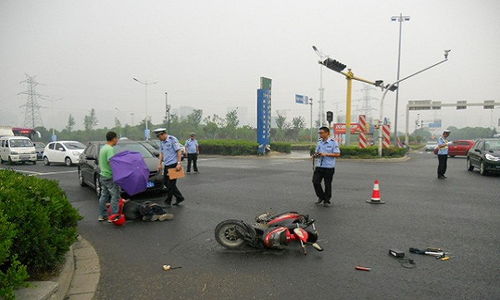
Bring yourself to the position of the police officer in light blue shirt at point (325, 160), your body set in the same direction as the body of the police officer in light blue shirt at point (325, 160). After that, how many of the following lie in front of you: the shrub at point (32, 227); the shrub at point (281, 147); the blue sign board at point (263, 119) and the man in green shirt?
2

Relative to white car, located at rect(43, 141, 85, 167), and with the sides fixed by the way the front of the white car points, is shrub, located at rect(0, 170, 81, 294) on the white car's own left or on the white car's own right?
on the white car's own right

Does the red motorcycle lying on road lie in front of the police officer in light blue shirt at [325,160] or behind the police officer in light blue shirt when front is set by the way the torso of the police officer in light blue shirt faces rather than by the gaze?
in front

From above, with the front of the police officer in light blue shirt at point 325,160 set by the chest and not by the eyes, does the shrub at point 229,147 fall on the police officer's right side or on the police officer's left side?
on the police officer's right side

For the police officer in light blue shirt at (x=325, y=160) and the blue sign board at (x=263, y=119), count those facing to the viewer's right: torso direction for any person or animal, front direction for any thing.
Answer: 0

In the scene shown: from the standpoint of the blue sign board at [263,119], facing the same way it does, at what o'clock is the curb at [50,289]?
The curb is roughly at 12 o'clock from the blue sign board.

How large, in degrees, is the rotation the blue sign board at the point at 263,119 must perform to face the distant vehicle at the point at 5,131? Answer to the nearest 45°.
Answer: approximately 90° to its right

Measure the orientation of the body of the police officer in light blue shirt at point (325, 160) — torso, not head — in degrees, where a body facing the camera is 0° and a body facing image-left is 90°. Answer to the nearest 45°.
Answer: approximately 45°
